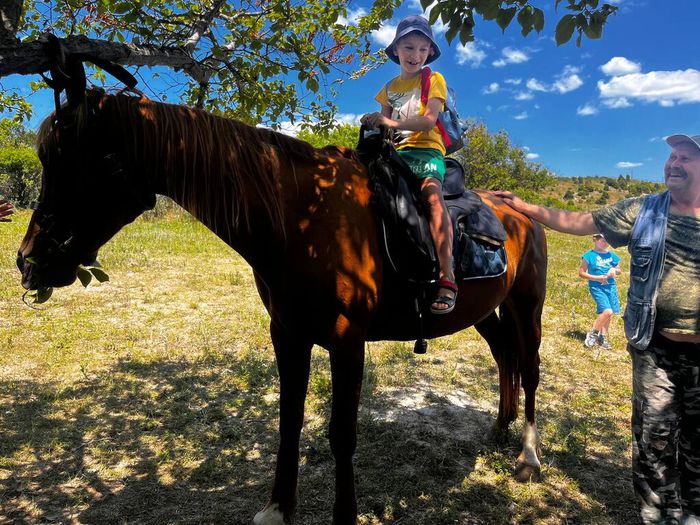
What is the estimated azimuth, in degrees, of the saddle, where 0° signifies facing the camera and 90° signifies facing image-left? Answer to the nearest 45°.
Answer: approximately 45°

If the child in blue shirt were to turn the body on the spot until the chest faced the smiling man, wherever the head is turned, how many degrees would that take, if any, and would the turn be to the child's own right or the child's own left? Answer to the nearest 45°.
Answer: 0° — they already face them

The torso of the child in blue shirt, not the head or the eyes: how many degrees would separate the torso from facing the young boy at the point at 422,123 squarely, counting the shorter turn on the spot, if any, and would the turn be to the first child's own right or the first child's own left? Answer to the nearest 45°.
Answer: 0° — they already face them

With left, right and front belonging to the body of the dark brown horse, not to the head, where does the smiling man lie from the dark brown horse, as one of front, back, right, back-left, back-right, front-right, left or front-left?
back-left

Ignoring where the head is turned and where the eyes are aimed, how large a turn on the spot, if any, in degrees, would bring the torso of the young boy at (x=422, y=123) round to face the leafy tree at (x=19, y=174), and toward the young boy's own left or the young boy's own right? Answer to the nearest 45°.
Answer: approximately 90° to the young boy's own right

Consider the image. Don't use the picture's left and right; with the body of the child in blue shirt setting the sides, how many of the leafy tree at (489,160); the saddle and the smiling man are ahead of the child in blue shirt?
2

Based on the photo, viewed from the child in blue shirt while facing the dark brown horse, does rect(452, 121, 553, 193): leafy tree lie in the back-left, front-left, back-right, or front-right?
back-right

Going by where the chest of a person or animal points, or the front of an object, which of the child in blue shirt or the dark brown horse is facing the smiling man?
the child in blue shirt

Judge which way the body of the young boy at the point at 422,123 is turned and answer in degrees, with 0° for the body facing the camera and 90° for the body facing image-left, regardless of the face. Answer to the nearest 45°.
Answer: approximately 45°

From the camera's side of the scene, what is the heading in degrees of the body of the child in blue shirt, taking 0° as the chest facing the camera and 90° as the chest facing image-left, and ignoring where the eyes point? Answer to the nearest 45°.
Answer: approximately 0°
